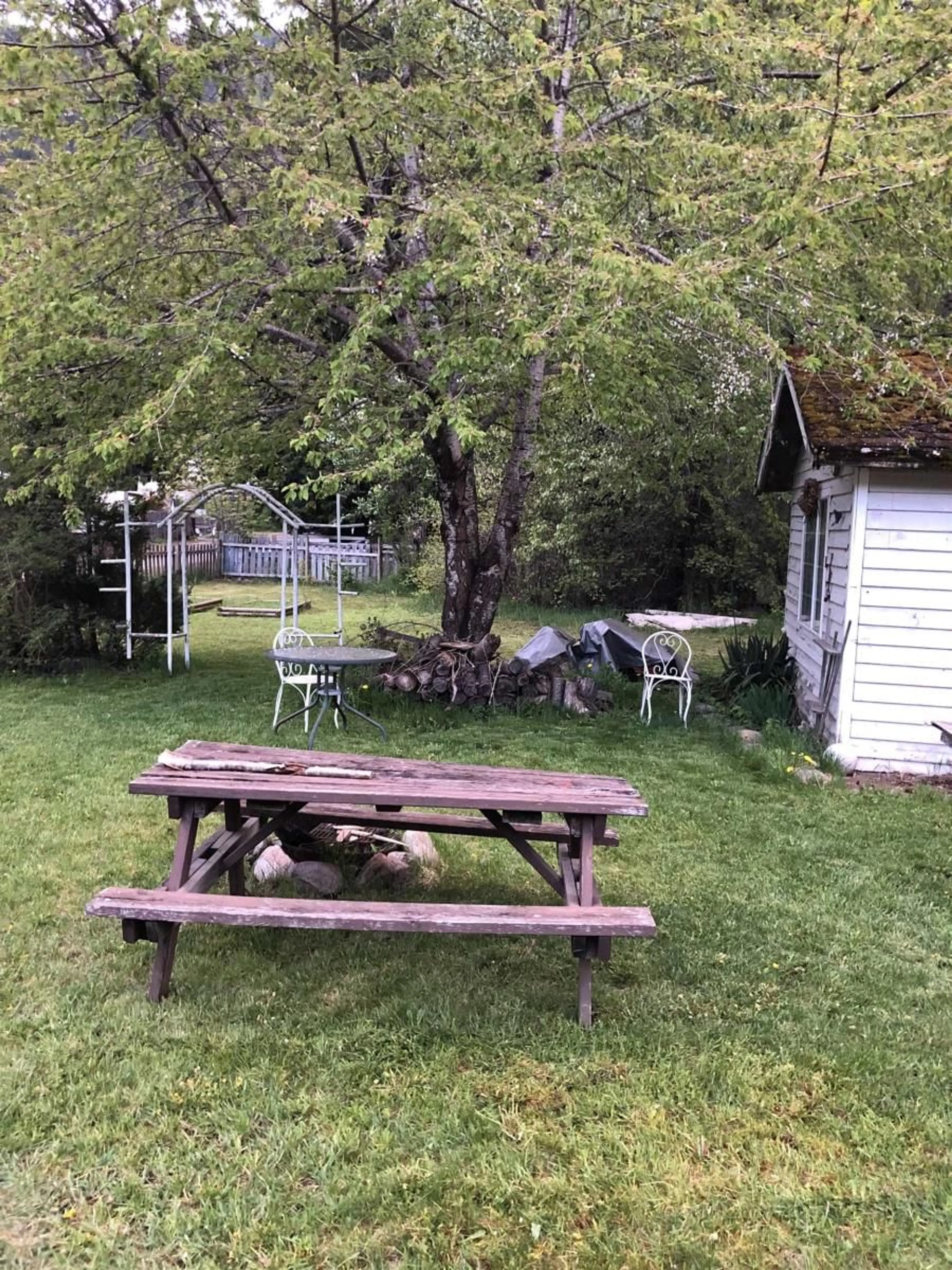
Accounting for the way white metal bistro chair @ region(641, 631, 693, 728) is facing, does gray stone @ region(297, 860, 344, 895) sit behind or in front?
in front

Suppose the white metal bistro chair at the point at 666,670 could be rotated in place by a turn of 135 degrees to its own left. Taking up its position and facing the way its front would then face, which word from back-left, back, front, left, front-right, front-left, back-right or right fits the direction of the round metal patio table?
back

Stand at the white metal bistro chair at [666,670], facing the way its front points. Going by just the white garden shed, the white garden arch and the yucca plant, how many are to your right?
1

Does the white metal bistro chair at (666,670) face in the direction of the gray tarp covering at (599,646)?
no

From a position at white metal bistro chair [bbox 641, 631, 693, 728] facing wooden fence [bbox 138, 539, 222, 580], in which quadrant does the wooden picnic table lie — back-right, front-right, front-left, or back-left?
back-left

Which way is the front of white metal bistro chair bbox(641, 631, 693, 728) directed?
toward the camera

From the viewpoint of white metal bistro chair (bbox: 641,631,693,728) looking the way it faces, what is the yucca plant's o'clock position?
The yucca plant is roughly at 8 o'clock from the white metal bistro chair.

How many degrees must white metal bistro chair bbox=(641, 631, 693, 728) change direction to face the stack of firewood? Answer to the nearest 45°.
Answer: approximately 90° to its right

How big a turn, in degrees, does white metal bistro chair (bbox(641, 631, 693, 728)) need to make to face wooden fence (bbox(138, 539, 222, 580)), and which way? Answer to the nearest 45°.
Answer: approximately 135° to its right

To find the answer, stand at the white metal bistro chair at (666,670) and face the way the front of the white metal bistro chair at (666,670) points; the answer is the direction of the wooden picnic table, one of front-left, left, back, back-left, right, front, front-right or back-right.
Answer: front

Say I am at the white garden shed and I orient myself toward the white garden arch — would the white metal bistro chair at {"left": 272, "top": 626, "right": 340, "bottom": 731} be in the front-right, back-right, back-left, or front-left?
front-left

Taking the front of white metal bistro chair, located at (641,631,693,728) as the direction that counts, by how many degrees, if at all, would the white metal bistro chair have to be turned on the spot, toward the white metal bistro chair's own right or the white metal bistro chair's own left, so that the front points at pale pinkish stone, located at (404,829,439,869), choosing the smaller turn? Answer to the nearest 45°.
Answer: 0° — it already faces it

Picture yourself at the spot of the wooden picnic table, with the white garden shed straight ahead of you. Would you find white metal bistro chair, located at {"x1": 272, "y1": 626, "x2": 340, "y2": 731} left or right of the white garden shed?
left

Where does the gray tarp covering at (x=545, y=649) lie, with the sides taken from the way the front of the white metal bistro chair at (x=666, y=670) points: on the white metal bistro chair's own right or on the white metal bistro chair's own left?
on the white metal bistro chair's own right

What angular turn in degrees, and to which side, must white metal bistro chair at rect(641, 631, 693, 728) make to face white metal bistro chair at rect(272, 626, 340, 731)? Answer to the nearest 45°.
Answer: approximately 45° to its right

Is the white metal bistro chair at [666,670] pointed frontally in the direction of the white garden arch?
no

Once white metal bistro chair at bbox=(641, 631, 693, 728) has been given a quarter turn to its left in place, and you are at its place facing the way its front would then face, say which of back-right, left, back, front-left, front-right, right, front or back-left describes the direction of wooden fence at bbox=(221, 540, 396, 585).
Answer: back-left
